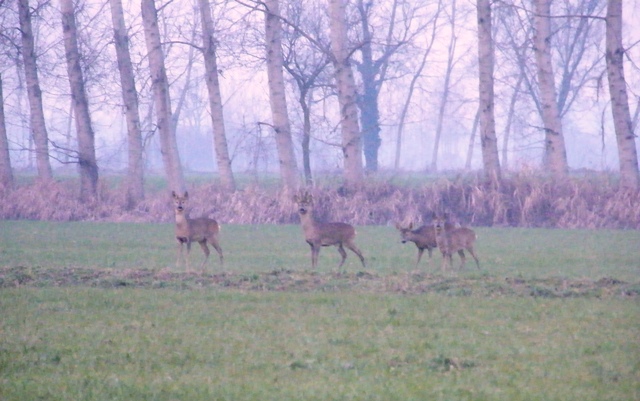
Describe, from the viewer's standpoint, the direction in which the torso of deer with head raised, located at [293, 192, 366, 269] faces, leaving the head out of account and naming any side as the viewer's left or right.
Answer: facing to the left of the viewer

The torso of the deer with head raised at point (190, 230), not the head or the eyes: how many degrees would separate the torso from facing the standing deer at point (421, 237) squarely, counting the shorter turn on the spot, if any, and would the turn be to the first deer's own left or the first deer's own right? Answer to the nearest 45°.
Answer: approximately 135° to the first deer's own left

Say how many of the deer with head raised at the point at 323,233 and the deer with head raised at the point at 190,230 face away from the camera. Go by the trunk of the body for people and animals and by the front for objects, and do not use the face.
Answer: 0

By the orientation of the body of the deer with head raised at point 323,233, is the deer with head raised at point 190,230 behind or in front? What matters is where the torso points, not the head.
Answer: in front

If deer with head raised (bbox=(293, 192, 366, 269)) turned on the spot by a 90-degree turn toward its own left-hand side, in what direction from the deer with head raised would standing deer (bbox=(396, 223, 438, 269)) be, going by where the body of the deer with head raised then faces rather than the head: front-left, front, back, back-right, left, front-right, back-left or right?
left

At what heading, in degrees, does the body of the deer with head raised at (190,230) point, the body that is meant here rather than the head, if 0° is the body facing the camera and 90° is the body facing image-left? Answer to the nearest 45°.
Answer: approximately 45°

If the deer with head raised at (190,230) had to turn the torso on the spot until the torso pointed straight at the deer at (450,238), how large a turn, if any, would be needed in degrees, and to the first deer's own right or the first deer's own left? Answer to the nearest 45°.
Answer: approximately 135° to the first deer's own left

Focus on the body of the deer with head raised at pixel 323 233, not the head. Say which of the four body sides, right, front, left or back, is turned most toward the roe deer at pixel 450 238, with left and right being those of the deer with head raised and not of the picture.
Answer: back

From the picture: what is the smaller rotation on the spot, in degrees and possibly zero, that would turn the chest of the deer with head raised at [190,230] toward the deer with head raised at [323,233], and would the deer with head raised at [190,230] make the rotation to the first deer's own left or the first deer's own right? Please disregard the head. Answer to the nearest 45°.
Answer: approximately 135° to the first deer's own left
